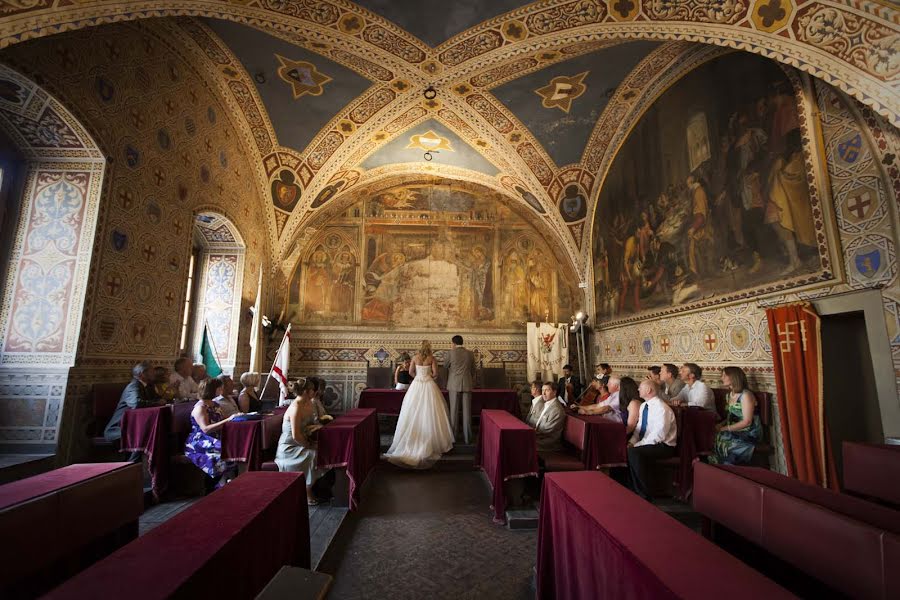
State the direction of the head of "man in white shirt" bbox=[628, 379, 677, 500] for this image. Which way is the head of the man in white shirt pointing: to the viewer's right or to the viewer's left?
to the viewer's left

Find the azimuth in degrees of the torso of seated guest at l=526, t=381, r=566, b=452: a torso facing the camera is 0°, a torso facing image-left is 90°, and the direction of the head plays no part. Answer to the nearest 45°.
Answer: approximately 45°

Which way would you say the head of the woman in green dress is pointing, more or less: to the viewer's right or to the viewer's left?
to the viewer's left

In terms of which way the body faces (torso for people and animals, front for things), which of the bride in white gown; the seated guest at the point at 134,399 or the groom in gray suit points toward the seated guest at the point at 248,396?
the seated guest at the point at 134,399

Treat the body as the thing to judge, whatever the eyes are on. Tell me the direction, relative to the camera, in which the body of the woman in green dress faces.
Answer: to the viewer's left

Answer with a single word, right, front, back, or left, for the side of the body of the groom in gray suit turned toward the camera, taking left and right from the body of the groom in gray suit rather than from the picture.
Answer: back

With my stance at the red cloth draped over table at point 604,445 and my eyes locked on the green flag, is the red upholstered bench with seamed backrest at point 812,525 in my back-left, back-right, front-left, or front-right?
back-left

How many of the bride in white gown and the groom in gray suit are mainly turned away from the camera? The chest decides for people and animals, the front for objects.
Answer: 2

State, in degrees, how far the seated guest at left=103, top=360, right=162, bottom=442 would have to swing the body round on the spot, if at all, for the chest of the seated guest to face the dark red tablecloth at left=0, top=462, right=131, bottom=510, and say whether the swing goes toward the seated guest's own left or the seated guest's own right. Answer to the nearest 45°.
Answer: approximately 90° to the seated guest's own right

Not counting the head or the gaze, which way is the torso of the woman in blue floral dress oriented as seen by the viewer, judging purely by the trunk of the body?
to the viewer's right

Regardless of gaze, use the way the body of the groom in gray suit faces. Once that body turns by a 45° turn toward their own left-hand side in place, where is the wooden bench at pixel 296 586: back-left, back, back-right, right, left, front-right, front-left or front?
back-left

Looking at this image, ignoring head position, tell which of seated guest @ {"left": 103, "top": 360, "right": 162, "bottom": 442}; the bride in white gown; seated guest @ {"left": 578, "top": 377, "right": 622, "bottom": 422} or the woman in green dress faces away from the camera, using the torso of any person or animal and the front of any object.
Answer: the bride in white gown

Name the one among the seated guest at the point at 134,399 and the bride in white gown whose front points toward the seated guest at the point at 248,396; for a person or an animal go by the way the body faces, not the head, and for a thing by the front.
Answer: the seated guest at the point at 134,399

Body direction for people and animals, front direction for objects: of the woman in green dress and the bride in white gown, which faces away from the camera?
the bride in white gown

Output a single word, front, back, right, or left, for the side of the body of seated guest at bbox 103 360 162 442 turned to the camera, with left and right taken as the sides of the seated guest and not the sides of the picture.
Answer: right

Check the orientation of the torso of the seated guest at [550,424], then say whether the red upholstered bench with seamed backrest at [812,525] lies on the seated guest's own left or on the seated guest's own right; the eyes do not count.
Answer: on the seated guest's own left

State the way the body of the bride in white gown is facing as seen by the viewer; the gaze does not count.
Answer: away from the camera
